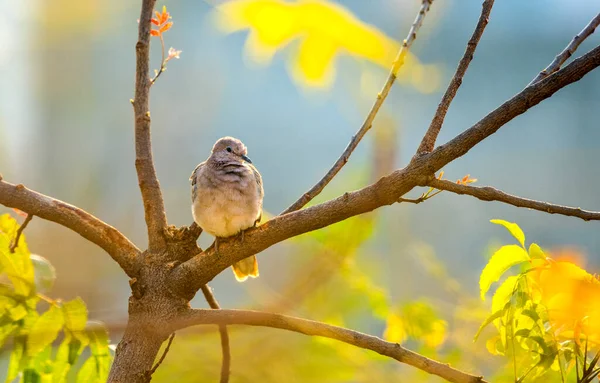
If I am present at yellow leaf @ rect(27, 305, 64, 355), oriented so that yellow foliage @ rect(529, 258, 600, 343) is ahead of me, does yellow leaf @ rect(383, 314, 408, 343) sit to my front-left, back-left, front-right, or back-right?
front-left

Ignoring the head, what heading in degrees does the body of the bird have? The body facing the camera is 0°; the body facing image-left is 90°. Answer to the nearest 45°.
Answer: approximately 0°
